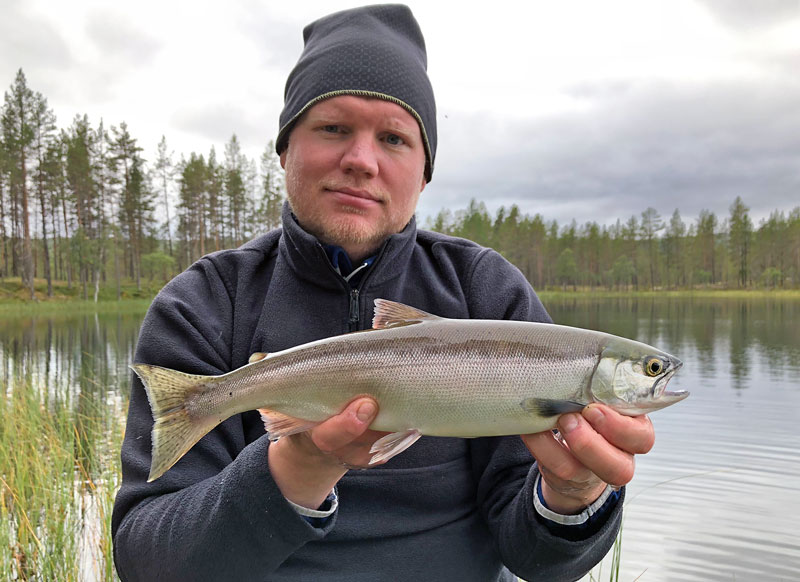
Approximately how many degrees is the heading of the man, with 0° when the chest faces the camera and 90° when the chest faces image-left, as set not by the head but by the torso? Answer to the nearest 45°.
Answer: approximately 0°
